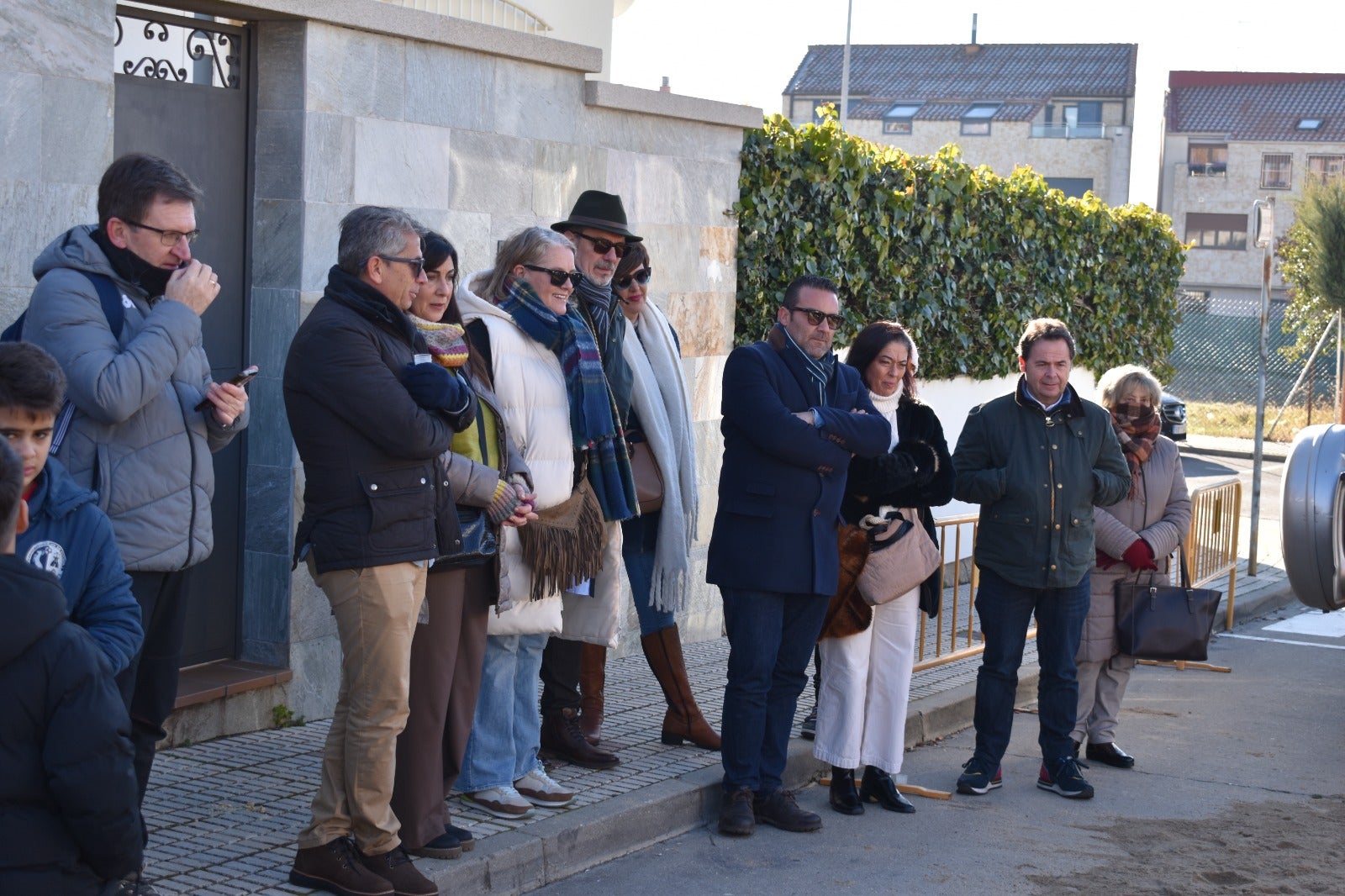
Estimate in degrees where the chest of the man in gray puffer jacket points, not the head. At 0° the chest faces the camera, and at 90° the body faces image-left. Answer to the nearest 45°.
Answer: approximately 315°

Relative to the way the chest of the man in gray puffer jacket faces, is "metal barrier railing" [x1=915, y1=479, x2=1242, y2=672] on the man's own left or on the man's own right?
on the man's own left

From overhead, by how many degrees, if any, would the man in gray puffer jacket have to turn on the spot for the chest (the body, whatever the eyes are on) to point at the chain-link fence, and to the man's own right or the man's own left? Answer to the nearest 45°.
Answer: approximately 90° to the man's own left

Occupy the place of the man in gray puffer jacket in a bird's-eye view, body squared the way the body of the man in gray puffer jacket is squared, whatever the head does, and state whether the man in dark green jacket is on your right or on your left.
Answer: on your left

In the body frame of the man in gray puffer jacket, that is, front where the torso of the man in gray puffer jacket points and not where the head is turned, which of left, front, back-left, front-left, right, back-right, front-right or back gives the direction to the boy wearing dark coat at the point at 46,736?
front-right

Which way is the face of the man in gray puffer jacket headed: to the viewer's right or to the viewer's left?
to the viewer's right

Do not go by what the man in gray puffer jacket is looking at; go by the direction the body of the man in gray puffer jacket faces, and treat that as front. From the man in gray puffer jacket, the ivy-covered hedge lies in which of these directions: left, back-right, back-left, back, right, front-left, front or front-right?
left

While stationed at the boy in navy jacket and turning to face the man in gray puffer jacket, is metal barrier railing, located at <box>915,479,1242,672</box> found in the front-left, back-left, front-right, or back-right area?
front-right

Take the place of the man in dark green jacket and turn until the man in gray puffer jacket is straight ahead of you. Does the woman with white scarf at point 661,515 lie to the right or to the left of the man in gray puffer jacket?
right

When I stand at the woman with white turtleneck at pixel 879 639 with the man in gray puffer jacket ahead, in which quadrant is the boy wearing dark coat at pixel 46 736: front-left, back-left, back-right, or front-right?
front-left

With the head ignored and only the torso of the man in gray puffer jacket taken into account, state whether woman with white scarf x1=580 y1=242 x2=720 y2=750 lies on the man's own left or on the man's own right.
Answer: on the man's own left
